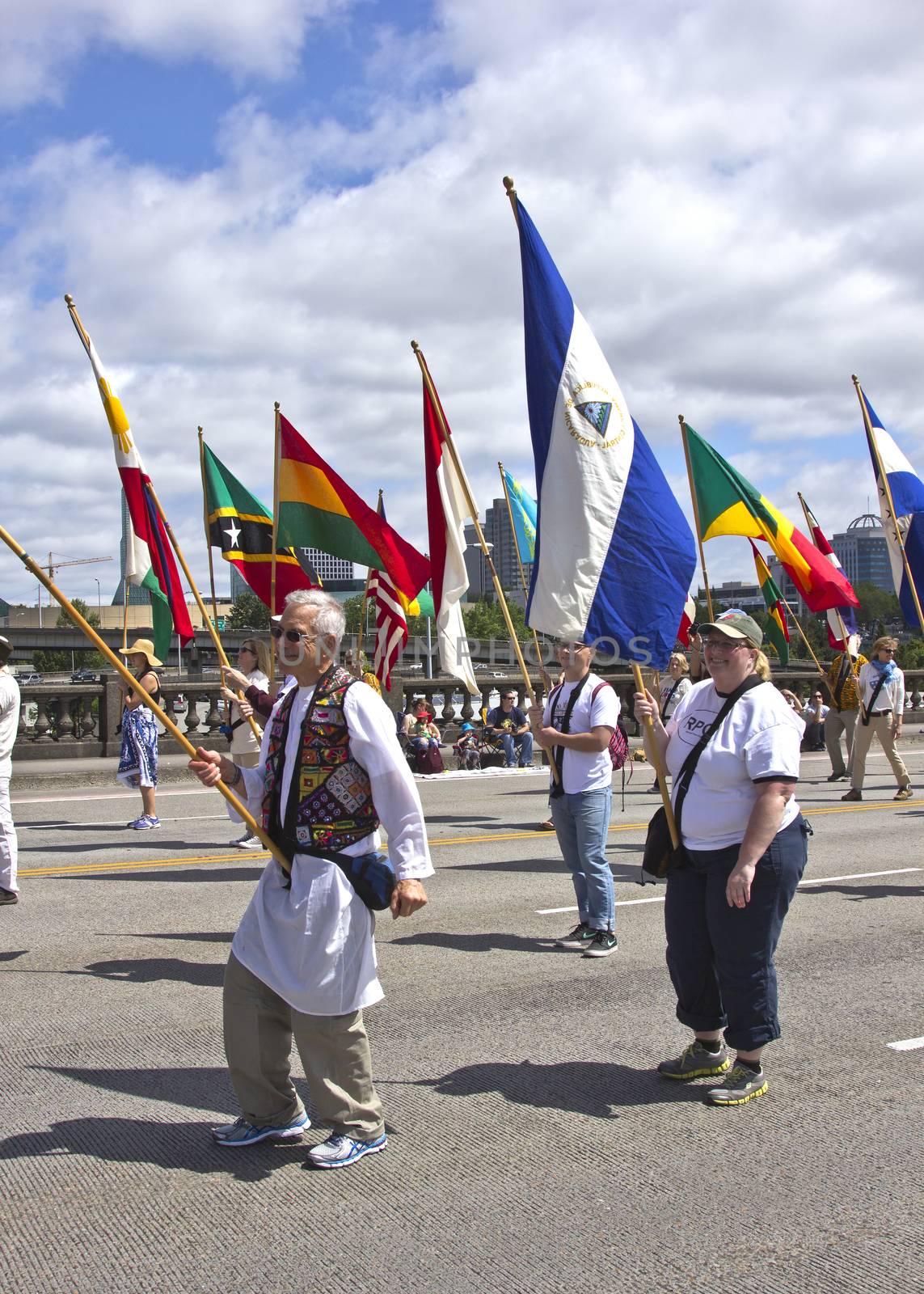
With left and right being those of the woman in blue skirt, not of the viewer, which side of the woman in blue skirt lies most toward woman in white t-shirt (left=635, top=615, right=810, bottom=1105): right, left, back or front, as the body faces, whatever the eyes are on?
left

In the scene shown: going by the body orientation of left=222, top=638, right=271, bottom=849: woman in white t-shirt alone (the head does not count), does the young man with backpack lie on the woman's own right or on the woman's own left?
on the woman's own left

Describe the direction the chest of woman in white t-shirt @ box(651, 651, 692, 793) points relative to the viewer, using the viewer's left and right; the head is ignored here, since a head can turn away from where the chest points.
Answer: facing the viewer and to the left of the viewer

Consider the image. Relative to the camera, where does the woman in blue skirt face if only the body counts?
to the viewer's left

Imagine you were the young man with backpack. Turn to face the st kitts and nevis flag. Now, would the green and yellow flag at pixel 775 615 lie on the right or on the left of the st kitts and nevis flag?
right

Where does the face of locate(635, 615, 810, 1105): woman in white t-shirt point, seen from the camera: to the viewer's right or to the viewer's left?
to the viewer's left

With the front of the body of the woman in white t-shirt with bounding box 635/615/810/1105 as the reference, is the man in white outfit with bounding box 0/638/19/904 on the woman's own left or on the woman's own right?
on the woman's own right

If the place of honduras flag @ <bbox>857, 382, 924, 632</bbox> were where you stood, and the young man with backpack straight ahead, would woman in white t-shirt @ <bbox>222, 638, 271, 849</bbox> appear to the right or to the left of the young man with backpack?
right

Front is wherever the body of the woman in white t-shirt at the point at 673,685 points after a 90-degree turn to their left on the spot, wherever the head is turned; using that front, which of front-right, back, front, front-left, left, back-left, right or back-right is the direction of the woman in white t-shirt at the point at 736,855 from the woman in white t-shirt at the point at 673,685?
front-right

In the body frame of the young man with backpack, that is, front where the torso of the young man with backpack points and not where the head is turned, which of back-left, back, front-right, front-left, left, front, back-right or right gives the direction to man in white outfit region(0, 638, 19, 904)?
front-right

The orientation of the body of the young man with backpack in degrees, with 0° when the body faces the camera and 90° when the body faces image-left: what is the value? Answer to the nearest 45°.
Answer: approximately 45°
